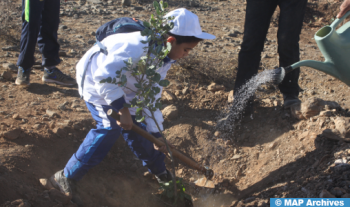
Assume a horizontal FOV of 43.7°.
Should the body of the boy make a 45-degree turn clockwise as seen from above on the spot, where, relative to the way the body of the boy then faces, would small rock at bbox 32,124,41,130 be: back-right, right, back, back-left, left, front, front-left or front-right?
back

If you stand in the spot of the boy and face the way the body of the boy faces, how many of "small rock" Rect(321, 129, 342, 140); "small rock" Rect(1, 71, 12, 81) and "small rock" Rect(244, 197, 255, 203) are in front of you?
2

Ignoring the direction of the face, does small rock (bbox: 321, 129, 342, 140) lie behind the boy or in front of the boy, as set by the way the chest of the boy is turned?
in front

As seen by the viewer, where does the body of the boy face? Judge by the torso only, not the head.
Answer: to the viewer's right

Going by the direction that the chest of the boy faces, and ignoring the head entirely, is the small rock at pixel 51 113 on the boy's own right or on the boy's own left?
on the boy's own left

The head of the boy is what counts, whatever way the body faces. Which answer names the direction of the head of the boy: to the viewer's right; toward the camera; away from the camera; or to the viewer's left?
to the viewer's right

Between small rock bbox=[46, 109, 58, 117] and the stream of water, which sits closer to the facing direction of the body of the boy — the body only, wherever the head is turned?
the stream of water

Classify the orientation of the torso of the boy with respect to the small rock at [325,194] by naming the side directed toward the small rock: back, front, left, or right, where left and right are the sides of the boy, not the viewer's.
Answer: front

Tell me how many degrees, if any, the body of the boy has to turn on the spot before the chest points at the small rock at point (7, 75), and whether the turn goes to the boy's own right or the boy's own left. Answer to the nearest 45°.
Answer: approximately 135° to the boy's own left
